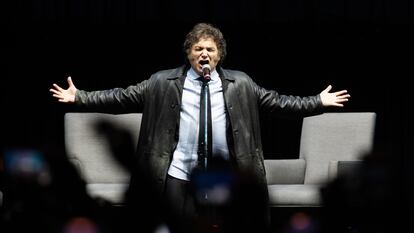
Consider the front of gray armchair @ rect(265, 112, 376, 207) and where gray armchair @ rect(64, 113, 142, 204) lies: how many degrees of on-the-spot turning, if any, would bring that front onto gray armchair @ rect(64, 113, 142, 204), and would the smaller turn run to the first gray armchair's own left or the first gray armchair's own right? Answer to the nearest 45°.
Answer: approximately 45° to the first gray armchair's own right

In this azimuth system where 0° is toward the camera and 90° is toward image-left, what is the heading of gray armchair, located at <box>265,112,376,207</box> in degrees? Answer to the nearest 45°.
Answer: approximately 45°
